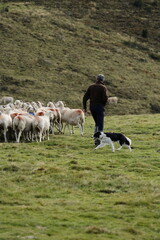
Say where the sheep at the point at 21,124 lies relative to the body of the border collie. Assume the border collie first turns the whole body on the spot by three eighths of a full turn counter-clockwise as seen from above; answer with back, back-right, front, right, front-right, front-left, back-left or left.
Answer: back

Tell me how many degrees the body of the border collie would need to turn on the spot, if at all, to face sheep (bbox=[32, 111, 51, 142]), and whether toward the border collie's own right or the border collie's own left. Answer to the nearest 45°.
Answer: approximately 45° to the border collie's own right

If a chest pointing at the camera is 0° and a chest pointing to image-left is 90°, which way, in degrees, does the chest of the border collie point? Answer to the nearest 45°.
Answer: approximately 90°
